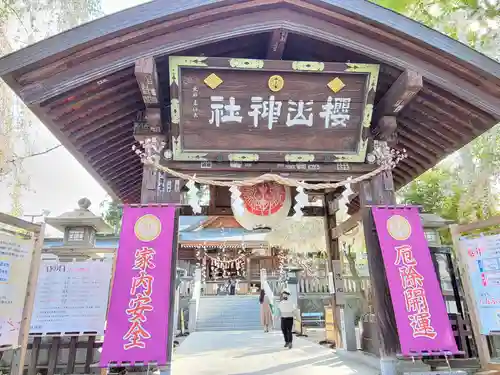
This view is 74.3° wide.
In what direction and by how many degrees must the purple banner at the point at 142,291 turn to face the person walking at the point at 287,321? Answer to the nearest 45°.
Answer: approximately 135° to its left

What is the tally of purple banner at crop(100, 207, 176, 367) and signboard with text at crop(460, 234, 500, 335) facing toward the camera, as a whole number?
2

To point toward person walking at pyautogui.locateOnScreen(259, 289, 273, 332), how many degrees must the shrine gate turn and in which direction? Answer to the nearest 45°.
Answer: approximately 180°

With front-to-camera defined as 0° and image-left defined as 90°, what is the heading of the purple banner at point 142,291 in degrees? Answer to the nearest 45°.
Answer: approximately 0°

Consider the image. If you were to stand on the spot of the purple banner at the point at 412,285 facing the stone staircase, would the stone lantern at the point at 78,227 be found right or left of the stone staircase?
left

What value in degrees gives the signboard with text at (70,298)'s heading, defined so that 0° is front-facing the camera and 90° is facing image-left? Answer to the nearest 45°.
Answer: approximately 0°
